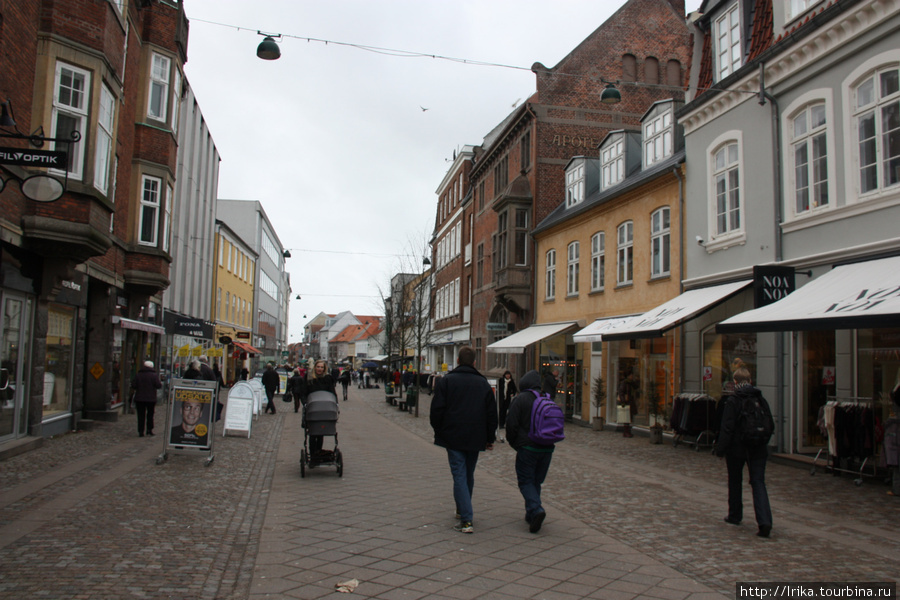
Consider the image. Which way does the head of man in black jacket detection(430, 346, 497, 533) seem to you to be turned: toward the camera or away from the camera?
away from the camera

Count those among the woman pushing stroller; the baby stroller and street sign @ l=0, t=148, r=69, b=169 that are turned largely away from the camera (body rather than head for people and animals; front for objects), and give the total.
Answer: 0

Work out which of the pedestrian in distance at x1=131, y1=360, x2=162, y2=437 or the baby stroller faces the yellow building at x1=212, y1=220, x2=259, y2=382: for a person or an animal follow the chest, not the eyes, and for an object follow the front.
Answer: the pedestrian in distance

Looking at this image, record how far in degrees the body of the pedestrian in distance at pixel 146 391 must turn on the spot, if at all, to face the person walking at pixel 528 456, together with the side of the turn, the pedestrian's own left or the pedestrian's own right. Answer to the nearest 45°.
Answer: approximately 180°

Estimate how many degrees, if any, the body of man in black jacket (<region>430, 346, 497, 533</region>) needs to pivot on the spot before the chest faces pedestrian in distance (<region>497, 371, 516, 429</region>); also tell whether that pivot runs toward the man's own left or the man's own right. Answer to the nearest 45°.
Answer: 0° — they already face them

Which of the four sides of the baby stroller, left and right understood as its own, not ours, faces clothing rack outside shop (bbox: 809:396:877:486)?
left

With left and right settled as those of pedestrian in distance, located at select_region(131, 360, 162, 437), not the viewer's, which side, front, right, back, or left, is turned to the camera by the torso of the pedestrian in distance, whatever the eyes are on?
back

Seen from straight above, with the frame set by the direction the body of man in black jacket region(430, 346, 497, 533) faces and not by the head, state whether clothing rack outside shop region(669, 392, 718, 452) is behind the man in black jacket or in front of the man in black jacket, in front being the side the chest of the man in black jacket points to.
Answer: in front

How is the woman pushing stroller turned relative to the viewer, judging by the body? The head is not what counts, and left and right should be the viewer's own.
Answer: facing the viewer

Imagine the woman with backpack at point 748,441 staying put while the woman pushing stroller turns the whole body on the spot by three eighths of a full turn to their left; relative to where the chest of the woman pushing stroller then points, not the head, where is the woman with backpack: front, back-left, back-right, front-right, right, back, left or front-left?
right

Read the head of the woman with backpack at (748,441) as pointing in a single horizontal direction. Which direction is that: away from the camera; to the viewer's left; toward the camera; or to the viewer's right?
away from the camera

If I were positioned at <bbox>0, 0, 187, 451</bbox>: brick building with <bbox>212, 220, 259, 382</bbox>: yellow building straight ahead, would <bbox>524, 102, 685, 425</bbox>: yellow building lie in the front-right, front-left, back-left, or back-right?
front-right
